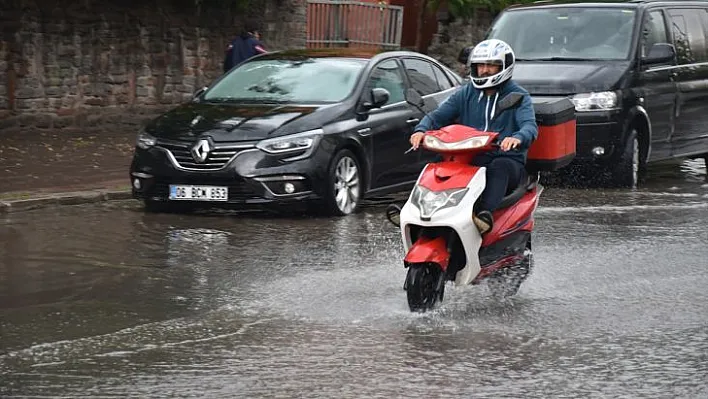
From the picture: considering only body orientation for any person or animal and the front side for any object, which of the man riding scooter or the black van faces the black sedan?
the black van

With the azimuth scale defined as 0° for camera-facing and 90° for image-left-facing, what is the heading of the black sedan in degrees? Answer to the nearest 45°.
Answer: approximately 45°

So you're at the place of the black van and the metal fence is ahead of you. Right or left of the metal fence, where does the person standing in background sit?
left

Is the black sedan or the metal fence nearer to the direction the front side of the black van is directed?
the black sedan

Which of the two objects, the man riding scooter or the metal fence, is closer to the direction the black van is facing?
the man riding scooter

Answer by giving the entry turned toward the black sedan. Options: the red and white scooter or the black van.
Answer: the black van

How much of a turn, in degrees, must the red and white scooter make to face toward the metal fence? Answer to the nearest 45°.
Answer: approximately 135° to its right

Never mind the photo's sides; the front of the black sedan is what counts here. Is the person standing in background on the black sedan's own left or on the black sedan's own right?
on the black sedan's own right

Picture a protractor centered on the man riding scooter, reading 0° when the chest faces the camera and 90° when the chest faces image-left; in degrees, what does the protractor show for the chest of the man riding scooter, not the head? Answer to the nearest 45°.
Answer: approximately 45°

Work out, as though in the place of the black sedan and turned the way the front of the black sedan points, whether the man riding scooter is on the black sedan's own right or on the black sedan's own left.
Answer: on the black sedan's own left

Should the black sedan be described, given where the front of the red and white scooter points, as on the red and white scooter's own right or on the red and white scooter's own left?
on the red and white scooter's own right
